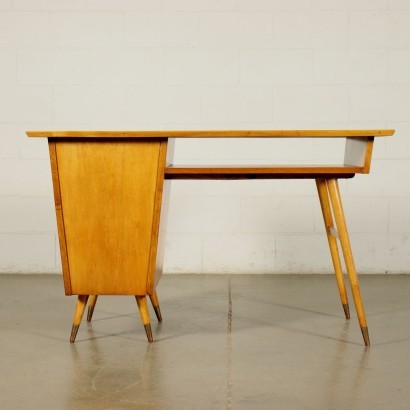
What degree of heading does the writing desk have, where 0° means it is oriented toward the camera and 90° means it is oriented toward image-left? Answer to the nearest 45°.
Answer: approximately 180°
